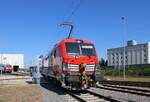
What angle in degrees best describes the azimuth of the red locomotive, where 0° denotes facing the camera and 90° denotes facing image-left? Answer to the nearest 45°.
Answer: approximately 315°
